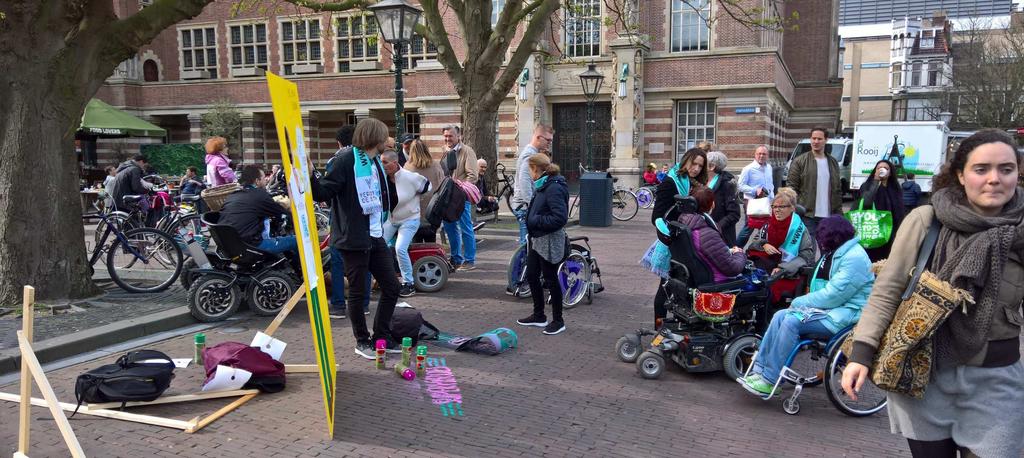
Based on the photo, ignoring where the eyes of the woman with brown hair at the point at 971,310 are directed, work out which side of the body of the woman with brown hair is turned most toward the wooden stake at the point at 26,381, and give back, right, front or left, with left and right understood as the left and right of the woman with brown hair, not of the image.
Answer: right

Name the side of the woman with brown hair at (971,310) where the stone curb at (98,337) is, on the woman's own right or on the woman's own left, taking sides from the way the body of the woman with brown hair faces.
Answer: on the woman's own right

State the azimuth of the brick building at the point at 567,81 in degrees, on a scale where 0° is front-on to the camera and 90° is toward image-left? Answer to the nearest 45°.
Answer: approximately 0°

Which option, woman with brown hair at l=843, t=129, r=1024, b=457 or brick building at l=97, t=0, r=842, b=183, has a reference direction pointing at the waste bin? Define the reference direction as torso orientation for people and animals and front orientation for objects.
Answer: the brick building

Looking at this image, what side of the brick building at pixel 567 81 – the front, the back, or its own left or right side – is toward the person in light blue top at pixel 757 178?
front

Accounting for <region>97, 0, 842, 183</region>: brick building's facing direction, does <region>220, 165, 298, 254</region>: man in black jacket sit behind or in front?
in front

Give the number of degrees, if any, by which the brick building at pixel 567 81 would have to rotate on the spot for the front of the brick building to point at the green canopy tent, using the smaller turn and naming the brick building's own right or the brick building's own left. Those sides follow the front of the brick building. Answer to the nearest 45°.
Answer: approximately 45° to the brick building's own right

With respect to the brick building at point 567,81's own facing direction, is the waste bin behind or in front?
in front

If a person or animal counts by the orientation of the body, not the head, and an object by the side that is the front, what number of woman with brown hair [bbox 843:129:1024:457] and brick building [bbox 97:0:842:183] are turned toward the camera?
2

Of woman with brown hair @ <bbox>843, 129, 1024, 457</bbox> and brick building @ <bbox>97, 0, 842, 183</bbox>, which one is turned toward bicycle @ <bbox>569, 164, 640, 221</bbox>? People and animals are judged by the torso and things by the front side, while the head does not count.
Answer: the brick building

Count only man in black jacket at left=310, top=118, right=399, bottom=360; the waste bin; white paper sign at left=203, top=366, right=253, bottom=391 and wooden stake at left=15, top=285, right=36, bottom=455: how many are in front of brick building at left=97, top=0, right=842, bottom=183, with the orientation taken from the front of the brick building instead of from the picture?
4

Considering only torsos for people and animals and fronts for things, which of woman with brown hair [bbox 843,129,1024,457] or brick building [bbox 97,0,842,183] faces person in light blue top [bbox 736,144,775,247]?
the brick building

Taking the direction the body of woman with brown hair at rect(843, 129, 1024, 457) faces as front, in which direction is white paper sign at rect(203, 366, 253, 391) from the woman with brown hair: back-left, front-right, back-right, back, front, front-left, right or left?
right
